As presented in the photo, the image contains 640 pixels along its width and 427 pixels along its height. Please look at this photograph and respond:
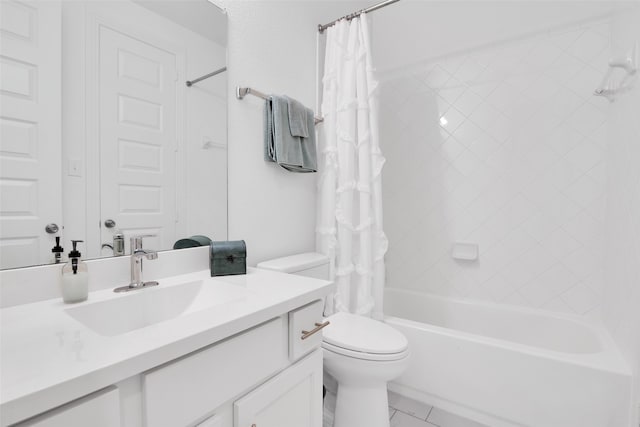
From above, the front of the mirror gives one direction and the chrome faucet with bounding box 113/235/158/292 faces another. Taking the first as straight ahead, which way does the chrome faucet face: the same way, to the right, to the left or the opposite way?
the same way

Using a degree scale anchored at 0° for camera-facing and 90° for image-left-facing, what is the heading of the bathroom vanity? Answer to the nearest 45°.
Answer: approximately 315°

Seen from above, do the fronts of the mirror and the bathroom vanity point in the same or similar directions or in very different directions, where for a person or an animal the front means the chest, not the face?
same or similar directions

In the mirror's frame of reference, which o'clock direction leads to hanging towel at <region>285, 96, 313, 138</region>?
The hanging towel is roughly at 10 o'clock from the mirror.

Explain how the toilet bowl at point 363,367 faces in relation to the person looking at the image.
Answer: facing the viewer and to the right of the viewer

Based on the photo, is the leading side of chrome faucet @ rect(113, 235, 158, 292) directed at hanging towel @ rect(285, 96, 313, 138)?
no

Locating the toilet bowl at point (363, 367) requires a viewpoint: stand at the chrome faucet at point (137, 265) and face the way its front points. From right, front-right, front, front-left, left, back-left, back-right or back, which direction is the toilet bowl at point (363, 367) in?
front-left

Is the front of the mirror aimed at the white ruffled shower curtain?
no

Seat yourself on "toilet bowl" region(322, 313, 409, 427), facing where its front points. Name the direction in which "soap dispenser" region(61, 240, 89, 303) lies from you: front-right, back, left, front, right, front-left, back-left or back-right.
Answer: right
